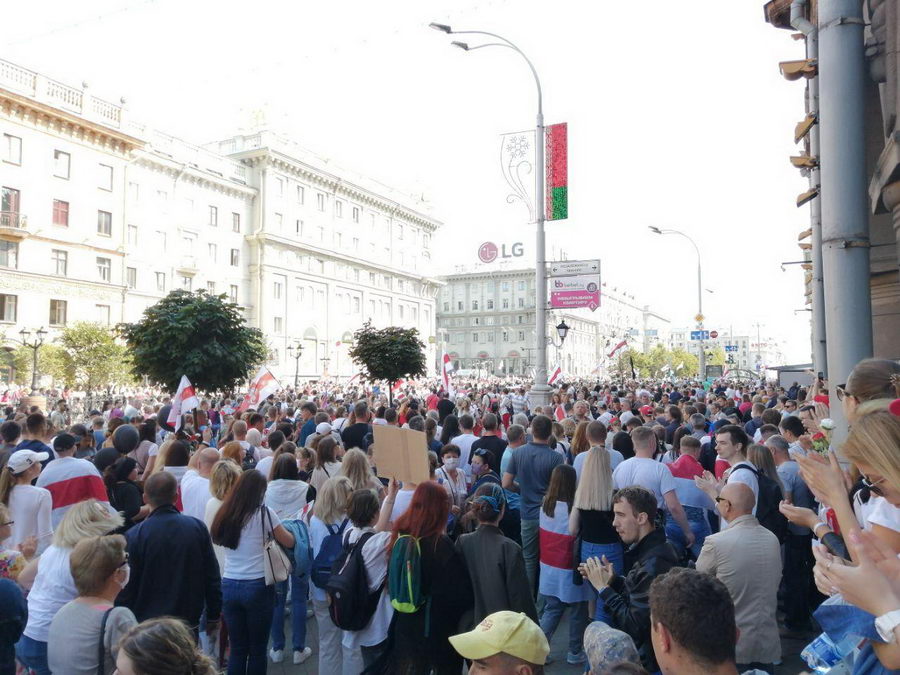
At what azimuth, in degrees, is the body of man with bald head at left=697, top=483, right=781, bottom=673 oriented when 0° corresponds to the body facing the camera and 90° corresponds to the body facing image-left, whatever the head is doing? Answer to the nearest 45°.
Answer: approximately 135°

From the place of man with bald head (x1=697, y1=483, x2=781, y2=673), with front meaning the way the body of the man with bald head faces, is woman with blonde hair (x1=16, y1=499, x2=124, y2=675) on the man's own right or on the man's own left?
on the man's own left

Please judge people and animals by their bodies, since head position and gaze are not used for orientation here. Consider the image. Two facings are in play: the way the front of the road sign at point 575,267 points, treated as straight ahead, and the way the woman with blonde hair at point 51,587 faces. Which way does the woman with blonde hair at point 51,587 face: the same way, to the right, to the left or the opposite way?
the opposite way

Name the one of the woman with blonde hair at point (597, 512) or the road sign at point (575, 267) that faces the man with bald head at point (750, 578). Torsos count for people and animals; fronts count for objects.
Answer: the road sign

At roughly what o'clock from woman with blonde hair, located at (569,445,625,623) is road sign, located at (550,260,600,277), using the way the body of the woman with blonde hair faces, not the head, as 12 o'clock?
The road sign is roughly at 12 o'clock from the woman with blonde hair.

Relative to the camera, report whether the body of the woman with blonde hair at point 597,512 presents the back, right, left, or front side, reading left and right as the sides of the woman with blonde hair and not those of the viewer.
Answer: back

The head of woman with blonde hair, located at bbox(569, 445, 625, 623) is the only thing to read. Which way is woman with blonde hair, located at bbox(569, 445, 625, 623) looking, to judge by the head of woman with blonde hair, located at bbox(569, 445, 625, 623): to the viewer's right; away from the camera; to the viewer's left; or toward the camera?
away from the camera

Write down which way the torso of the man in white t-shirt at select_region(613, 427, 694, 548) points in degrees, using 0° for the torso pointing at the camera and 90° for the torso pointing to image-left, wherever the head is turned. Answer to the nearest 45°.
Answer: approximately 180°

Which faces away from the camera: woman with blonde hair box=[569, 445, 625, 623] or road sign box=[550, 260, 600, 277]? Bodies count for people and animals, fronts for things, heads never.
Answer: the woman with blonde hair

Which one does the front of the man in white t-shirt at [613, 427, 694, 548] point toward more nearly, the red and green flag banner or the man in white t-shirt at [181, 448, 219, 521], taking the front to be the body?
the red and green flag banner

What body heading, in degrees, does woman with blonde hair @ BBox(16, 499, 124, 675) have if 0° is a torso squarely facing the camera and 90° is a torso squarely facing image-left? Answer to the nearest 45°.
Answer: approximately 225°

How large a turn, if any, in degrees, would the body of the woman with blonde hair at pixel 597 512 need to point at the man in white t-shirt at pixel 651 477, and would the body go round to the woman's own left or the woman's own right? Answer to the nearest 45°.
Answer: approximately 45° to the woman's own right

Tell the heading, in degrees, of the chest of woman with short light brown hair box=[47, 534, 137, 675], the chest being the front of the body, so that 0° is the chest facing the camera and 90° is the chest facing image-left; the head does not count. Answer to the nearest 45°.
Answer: approximately 225°

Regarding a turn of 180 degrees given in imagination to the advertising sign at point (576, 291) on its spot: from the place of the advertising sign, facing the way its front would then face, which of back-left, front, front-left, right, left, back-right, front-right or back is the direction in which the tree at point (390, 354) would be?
front-left
